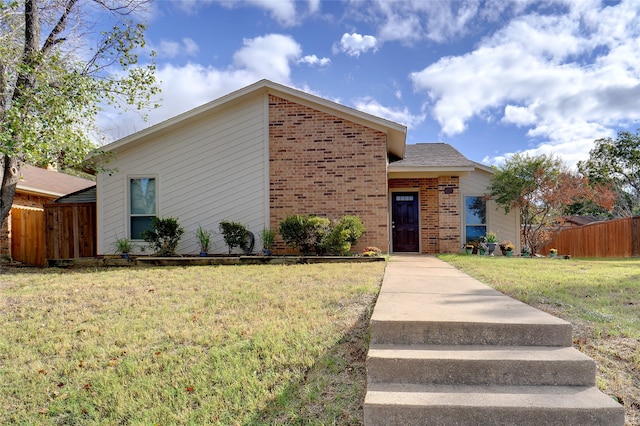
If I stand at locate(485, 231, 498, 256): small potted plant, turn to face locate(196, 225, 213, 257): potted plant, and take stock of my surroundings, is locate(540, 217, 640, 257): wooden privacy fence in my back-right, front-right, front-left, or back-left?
back-right

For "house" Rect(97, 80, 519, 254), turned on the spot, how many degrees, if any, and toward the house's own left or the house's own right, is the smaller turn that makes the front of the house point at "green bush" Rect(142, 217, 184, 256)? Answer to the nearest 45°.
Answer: approximately 90° to the house's own right

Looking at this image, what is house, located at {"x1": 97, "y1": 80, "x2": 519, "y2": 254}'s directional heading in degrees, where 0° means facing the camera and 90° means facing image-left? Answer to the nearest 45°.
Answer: approximately 0°
